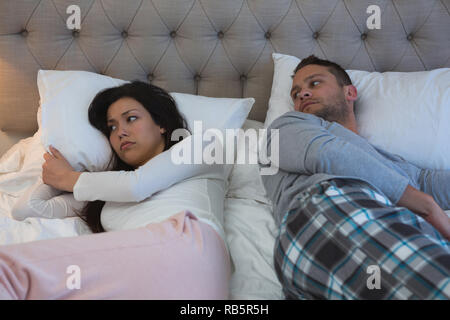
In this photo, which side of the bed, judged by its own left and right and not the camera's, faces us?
front
